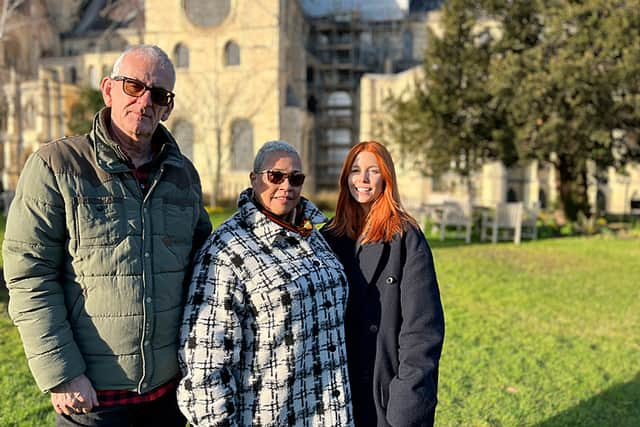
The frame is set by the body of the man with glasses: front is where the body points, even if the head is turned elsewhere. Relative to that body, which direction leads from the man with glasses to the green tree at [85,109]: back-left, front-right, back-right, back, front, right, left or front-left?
back-left

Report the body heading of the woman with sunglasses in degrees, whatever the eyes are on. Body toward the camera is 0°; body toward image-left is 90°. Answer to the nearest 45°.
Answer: approximately 315°

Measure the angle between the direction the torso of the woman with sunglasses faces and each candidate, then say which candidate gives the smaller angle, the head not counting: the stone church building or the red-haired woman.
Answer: the red-haired woman

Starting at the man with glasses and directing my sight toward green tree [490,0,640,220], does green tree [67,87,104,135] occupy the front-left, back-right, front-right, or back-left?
front-left

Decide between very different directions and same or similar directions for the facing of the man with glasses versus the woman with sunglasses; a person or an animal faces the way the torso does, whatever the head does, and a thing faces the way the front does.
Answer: same or similar directions

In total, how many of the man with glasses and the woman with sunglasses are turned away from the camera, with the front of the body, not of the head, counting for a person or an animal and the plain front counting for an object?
0

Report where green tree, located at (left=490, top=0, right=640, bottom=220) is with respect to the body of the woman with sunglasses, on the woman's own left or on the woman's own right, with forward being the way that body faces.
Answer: on the woman's own left

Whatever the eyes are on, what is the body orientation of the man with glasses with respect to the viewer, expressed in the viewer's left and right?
facing the viewer and to the right of the viewer

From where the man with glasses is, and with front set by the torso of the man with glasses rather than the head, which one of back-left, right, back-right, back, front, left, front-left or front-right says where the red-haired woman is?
front-left

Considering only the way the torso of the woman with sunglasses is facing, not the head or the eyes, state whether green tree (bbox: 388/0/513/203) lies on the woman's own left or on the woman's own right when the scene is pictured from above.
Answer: on the woman's own left

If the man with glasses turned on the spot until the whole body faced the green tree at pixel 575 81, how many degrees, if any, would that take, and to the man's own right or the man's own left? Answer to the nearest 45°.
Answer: approximately 90° to the man's own left

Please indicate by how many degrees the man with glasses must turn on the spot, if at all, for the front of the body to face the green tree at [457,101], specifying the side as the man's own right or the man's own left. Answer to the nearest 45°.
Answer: approximately 90° to the man's own left

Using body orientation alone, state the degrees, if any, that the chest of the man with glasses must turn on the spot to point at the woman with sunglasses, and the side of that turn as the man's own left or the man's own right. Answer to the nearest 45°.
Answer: approximately 45° to the man's own left
